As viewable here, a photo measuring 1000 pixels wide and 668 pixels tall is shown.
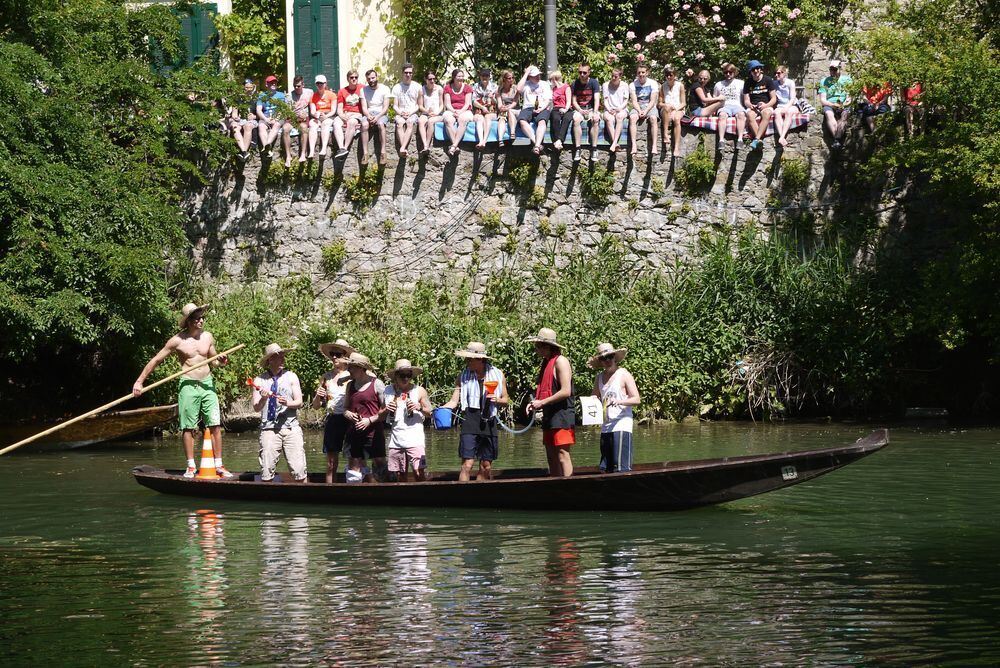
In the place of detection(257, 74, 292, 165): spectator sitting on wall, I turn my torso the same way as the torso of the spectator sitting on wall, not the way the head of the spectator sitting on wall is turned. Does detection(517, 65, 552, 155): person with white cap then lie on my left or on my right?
on my left

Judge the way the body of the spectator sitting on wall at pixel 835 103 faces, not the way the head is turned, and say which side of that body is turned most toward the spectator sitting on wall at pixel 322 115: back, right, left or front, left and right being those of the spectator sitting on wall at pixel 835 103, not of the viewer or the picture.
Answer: right

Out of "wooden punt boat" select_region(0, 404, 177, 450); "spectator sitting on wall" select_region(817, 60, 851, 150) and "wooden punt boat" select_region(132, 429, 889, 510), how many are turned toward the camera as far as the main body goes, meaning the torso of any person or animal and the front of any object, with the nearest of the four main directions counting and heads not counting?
1

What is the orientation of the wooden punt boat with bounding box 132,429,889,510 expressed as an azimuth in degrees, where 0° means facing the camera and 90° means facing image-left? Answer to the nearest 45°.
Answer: approximately 270°

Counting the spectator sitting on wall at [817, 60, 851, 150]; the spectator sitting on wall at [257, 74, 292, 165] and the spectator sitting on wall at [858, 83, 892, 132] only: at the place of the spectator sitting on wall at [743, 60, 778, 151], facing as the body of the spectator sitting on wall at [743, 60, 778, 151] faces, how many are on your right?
1

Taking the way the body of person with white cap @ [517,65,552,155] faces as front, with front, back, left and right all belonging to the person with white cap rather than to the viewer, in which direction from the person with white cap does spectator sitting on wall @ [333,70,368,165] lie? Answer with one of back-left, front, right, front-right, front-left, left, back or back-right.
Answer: right

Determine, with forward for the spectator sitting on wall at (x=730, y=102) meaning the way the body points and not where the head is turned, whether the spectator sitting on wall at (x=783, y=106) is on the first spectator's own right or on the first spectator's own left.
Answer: on the first spectator's own left

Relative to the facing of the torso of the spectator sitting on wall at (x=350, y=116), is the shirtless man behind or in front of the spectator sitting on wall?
in front

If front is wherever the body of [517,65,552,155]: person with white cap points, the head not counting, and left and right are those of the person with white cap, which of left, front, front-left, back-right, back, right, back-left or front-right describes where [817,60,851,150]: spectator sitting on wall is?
left

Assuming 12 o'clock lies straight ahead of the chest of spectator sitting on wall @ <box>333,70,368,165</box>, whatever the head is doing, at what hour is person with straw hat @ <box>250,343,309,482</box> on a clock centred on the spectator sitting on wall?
The person with straw hat is roughly at 12 o'clock from the spectator sitting on wall.

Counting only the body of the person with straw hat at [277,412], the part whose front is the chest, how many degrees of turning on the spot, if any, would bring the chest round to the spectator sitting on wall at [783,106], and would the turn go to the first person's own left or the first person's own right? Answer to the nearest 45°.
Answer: approximately 135° to the first person's own left

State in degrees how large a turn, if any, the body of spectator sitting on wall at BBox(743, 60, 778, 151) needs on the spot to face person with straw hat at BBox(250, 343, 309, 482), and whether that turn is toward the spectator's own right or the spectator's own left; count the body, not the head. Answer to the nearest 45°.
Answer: approximately 45° to the spectator's own right

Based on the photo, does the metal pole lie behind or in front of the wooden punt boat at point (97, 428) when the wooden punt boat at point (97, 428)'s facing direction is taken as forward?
in front
